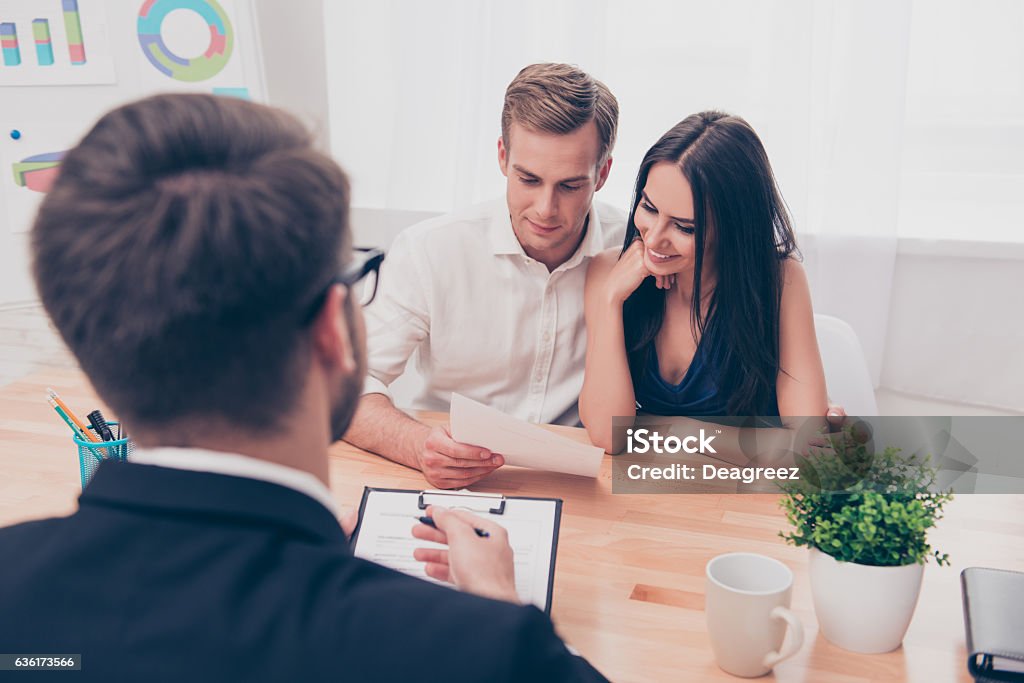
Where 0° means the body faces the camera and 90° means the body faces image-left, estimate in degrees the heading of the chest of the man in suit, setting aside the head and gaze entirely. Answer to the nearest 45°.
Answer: approximately 225°

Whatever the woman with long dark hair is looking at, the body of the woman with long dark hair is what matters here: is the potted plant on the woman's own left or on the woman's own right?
on the woman's own left

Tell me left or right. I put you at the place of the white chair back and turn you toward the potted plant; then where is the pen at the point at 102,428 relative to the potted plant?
right

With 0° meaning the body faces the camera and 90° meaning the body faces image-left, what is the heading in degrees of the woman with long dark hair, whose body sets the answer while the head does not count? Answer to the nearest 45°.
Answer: approximately 45°

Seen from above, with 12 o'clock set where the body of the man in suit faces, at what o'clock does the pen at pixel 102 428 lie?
The pen is roughly at 10 o'clock from the man in suit.

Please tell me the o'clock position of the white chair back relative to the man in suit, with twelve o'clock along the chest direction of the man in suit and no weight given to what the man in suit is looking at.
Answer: The white chair back is roughly at 12 o'clock from the man in suit.

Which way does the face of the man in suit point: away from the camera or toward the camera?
away from the camera

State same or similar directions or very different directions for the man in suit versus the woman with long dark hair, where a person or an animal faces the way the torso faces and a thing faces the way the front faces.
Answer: very different directions

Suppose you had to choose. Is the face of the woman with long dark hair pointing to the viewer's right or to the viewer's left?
to the viewer's left
